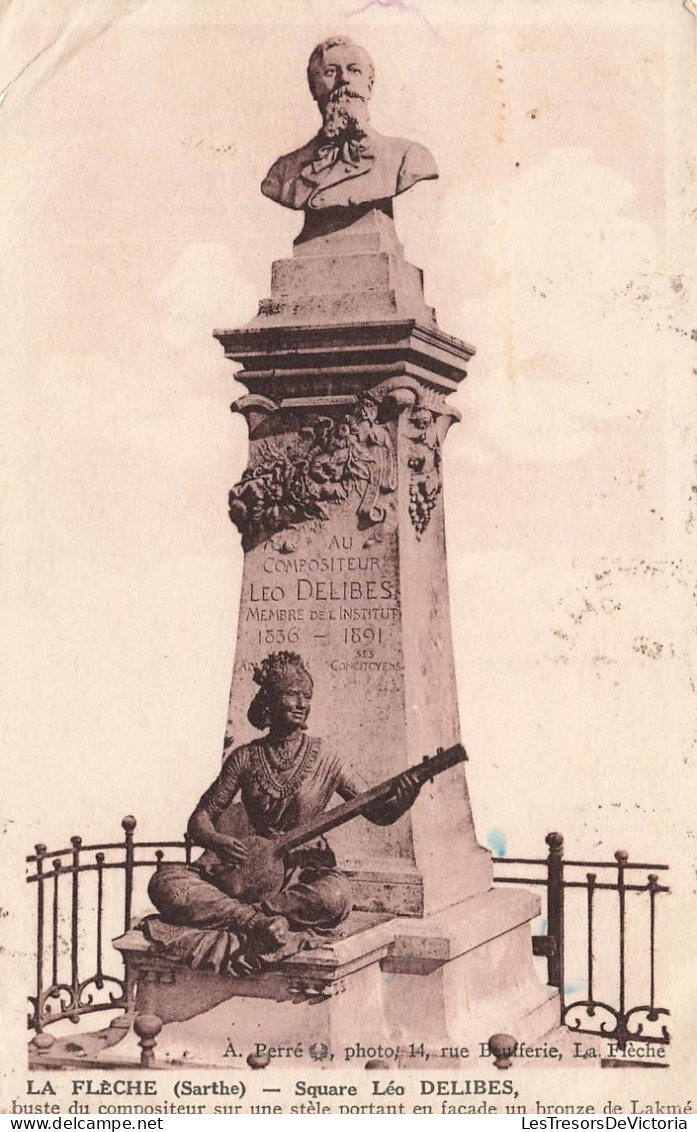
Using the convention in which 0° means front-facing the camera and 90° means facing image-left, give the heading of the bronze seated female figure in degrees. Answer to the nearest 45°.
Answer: approximately 0°

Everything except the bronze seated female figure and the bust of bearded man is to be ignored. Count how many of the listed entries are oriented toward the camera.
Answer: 2

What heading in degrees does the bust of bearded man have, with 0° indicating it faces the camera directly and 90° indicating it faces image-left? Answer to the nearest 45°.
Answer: approximately 0°
